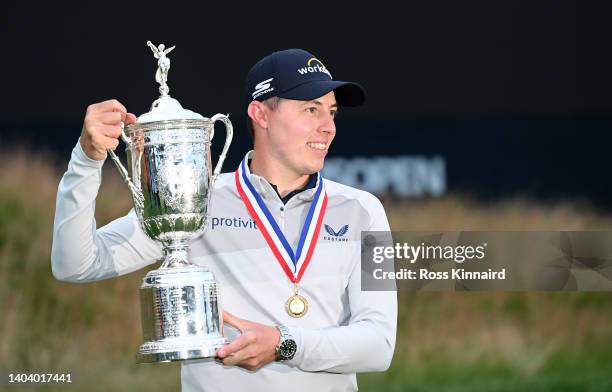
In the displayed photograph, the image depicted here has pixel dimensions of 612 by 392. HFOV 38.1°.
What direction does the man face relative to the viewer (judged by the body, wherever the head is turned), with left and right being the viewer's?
facing the viewer
